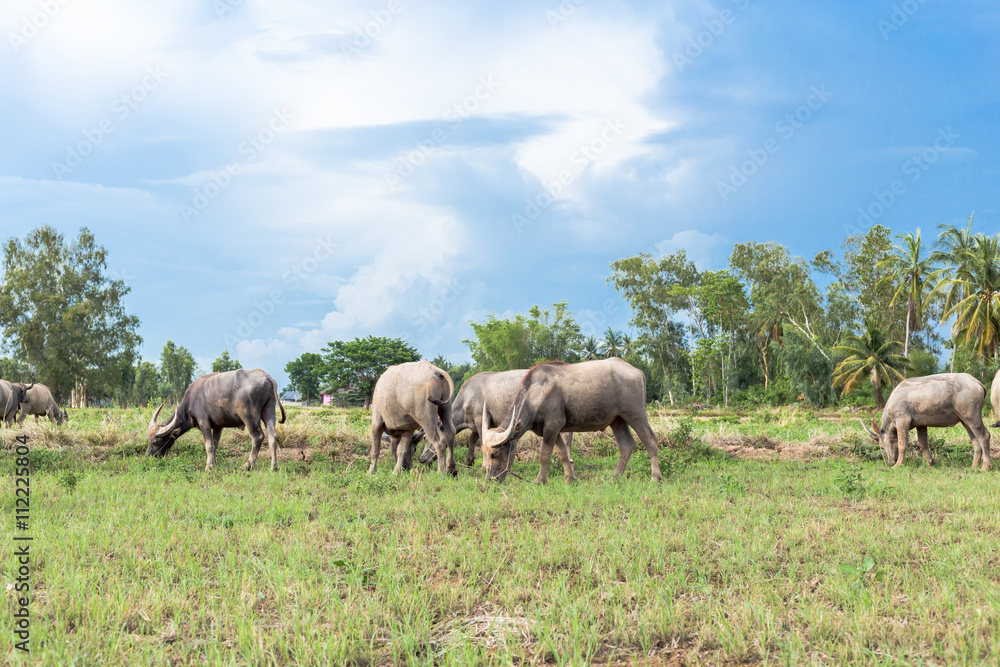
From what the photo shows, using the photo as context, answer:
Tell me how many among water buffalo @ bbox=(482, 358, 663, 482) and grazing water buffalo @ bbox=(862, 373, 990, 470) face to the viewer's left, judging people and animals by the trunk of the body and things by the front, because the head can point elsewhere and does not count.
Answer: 2

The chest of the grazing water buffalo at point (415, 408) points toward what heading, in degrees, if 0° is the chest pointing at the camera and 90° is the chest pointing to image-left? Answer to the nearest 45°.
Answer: approximately 135°

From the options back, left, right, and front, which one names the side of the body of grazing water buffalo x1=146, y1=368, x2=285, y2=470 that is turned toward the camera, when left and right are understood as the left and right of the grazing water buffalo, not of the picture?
left

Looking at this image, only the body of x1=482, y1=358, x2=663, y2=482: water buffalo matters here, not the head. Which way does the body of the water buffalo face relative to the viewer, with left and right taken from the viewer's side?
facing to the left of the viewer

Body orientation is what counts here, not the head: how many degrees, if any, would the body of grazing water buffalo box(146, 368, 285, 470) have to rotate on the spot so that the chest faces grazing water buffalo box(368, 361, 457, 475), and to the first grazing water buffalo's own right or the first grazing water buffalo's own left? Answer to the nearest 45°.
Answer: approximately 135° to the first grazing water buffalo's own left

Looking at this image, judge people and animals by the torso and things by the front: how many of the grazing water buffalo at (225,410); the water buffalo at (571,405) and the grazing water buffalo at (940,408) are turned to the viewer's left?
3

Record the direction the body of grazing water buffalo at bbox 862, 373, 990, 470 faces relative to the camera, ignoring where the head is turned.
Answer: to the viewer's left

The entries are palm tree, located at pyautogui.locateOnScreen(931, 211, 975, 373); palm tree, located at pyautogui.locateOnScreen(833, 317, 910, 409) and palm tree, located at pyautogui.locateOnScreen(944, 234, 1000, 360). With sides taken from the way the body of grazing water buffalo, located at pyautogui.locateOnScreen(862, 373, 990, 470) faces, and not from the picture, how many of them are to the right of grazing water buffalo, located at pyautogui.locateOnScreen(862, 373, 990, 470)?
3

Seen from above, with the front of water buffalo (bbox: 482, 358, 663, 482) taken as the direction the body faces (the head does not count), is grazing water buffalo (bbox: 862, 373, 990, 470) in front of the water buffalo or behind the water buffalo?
behind

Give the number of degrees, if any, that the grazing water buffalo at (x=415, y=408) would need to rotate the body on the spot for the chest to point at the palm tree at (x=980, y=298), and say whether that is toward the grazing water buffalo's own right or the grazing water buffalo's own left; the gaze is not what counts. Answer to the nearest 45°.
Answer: approximately 90° to the grazing water buffalo's own right
